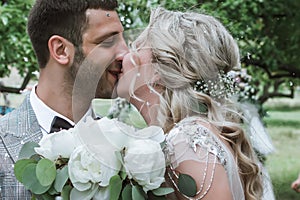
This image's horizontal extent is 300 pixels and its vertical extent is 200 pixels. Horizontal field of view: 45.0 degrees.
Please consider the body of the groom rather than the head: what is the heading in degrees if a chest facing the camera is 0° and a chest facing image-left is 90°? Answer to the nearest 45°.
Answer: approximately 315°

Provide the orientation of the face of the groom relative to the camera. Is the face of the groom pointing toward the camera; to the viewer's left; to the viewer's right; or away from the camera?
to the viewer's right

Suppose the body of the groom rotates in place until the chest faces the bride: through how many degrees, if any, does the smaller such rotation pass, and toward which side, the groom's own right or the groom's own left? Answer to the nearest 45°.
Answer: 0° — they already face them
